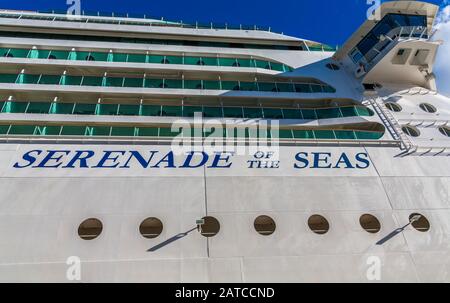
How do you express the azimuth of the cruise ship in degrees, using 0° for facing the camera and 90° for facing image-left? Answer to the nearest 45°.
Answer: approximately 270°
